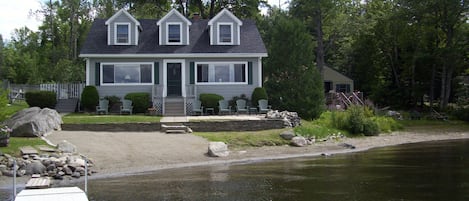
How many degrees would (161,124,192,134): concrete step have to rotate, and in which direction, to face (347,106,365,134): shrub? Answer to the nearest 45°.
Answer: approximately 90° to its left

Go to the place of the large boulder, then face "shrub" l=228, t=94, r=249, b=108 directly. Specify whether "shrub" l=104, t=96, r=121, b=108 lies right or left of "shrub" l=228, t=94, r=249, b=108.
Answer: left

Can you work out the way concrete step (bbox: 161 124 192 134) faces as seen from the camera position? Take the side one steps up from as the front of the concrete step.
facing the viewer

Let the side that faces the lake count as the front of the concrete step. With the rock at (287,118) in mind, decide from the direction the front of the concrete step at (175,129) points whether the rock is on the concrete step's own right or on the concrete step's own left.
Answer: on the concrete step's own left

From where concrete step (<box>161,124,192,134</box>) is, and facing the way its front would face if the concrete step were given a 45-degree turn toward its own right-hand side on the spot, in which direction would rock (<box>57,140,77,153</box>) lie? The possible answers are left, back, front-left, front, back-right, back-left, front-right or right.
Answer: front

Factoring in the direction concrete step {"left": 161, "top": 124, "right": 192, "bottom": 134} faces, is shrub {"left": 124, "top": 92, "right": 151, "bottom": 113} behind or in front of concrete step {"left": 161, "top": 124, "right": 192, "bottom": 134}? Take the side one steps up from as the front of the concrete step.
behind

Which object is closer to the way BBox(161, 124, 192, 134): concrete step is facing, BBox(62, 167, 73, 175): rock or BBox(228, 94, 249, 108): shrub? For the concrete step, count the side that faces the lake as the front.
the rock

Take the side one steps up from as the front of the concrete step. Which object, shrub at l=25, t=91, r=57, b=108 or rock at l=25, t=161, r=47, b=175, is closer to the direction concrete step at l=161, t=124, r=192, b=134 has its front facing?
the rock

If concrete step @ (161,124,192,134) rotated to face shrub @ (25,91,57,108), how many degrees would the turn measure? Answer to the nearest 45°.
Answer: approximately 135° to its right

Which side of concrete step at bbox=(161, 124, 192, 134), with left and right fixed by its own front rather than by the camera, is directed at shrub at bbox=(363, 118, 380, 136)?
left

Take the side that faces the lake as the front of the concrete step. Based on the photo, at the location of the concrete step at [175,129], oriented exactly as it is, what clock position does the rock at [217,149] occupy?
The rock is roughly at 11 o'clock from the concrete step.

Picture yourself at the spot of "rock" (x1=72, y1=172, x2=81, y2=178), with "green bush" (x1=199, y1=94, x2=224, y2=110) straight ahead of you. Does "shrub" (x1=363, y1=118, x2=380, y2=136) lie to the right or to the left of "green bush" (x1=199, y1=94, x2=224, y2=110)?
right

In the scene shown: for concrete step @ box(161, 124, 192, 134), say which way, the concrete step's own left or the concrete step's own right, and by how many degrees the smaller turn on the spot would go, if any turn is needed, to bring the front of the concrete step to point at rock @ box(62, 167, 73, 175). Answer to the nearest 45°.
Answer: approximately 45° to the concrete step's own right

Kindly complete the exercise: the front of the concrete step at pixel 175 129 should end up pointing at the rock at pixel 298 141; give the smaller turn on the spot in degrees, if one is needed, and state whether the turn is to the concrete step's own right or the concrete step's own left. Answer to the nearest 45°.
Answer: approximately 90° to the concrete step's own left

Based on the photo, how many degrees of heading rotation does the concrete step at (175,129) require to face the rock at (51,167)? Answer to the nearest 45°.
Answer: approximately 45° to its right
